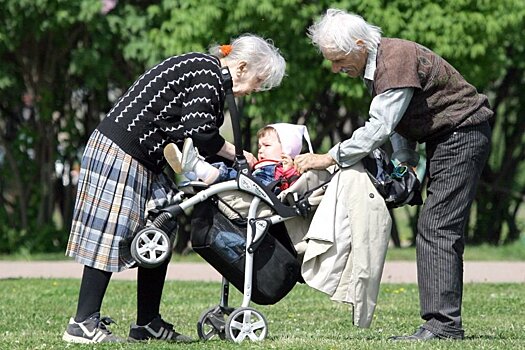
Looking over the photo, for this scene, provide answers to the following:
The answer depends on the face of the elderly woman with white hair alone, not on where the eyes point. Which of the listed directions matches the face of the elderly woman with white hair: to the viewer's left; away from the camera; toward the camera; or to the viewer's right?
to the viewer's right

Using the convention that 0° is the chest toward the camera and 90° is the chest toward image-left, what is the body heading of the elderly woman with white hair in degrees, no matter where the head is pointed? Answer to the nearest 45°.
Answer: approximately 270°
